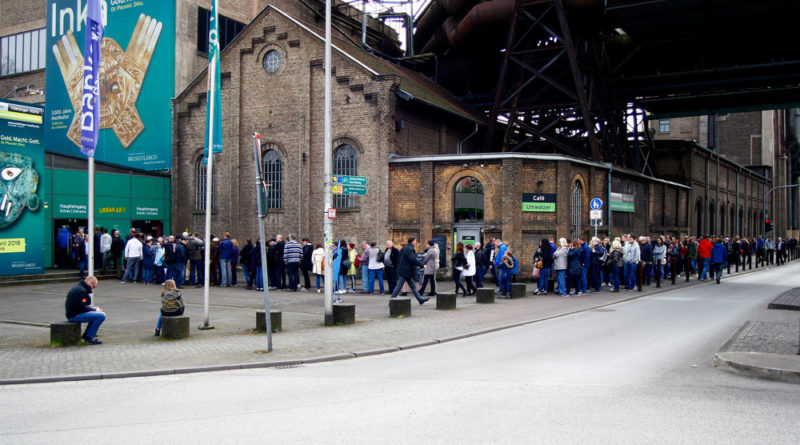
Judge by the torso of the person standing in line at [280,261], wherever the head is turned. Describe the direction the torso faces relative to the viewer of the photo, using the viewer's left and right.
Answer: facing to the left of the viewer

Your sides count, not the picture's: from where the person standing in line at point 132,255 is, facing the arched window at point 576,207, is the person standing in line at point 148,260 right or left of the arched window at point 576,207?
right

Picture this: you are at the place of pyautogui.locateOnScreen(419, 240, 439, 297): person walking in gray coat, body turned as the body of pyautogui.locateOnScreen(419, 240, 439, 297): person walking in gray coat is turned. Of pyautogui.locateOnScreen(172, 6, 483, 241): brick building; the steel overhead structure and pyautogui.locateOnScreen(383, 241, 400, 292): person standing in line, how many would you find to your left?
0

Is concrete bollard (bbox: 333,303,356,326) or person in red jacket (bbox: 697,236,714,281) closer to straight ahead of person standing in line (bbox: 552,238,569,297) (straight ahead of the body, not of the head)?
the concrete bollard

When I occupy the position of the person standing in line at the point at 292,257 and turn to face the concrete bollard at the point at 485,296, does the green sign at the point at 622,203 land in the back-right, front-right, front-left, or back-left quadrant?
front-left

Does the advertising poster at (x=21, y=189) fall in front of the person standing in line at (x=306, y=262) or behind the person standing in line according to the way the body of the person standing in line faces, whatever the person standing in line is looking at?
in front

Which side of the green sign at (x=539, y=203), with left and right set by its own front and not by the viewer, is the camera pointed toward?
front

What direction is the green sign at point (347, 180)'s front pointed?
toward the camera

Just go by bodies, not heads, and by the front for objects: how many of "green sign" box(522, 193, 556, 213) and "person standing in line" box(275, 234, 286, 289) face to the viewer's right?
0

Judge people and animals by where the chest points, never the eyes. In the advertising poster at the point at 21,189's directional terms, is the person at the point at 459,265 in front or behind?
in front
